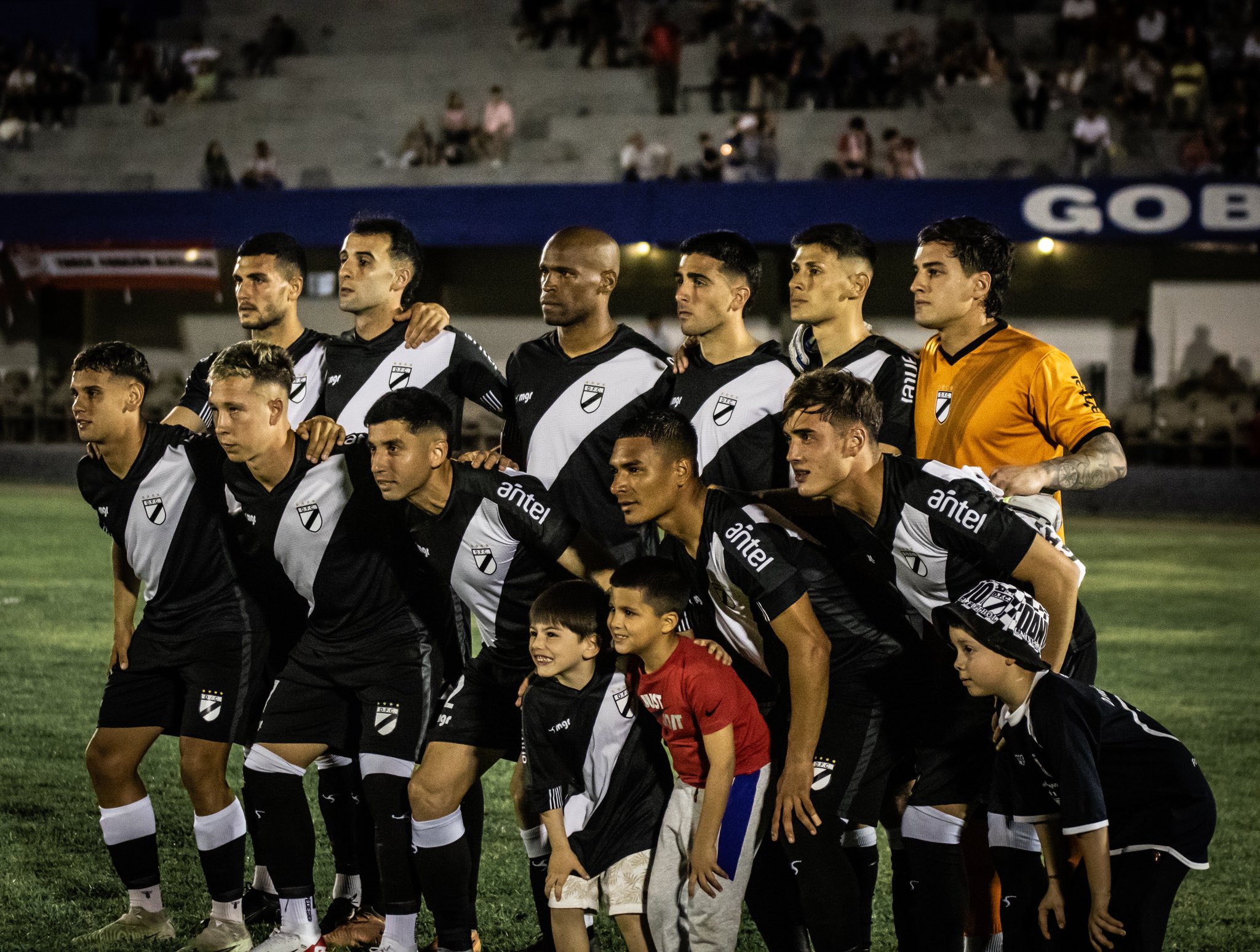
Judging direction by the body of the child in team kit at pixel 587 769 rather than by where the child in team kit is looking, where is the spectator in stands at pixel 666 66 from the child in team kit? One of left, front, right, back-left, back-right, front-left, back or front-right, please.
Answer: back-right

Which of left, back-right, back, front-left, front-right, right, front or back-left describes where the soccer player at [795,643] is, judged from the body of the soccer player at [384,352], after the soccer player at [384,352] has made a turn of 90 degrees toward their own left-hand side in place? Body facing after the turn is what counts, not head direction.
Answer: front

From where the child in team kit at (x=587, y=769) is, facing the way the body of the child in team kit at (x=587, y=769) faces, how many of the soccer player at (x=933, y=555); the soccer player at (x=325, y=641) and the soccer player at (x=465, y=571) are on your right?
2

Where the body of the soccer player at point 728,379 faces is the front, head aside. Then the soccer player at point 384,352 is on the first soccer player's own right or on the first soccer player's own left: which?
on the first soccer player's own right

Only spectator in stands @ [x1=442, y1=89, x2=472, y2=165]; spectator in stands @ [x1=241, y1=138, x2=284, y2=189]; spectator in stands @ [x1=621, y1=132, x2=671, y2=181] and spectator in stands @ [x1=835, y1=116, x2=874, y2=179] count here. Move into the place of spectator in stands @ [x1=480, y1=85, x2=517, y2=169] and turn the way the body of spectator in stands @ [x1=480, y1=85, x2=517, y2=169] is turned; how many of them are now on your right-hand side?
2

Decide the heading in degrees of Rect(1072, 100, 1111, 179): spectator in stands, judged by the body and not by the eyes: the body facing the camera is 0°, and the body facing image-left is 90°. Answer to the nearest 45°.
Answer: approximately 0°

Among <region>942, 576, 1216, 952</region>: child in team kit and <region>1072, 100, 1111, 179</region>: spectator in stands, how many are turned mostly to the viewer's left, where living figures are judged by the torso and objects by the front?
1

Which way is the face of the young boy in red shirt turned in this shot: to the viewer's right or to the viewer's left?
to the viewer's left

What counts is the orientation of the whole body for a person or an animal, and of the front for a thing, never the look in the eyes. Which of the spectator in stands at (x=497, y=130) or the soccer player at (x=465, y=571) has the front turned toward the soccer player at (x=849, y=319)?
the spectator in stands

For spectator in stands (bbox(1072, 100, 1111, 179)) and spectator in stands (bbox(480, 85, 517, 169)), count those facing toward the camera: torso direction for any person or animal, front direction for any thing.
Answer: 2

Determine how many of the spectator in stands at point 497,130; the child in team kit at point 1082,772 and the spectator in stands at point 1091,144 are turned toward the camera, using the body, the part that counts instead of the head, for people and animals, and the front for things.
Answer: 2

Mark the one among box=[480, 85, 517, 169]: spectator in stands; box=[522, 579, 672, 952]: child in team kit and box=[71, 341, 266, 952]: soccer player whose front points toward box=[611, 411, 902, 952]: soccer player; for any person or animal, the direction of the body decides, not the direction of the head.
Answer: the spectator in stands

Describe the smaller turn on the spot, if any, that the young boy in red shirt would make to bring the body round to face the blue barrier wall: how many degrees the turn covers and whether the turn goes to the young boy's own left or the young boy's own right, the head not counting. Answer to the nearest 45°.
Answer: approximately 135° to the young boy's own right

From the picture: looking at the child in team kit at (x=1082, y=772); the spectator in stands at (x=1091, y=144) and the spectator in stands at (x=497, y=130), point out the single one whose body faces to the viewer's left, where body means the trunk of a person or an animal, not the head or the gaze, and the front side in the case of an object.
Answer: the child in team kit

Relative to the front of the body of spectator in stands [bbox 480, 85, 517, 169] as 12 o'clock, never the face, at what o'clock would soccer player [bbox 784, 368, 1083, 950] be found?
The soccer player is roughly at 12 o'clock from the spectator in stands.
